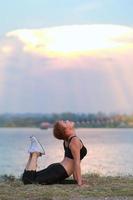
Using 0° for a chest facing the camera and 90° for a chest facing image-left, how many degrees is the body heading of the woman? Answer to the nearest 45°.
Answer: approximately 270°
